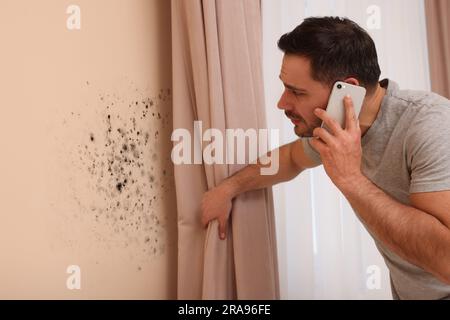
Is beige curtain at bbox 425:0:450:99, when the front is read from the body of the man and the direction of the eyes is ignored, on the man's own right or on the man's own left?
on the man's own right

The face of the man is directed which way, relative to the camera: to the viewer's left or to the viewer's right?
to the viewer's left

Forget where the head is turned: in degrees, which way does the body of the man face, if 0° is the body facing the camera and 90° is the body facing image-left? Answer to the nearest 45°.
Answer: approximately 90°
